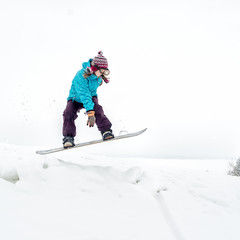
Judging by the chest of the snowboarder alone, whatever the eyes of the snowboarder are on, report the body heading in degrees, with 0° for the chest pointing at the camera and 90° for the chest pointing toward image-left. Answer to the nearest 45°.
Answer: approximately 315°
